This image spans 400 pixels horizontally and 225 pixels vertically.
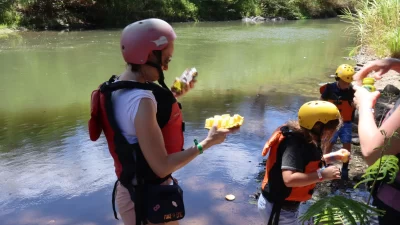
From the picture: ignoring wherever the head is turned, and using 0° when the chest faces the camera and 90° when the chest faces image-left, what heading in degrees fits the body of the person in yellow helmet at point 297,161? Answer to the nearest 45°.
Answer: approximately 270°

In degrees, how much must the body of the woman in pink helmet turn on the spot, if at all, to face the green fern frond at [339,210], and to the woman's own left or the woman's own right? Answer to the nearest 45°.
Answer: approximately 45° to the woman's own right

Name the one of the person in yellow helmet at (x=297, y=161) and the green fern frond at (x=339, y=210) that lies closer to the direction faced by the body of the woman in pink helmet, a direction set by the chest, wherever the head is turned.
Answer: the person in yellow helmet

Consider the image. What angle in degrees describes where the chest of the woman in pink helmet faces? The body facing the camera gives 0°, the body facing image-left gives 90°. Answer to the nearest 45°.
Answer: approximately 270°

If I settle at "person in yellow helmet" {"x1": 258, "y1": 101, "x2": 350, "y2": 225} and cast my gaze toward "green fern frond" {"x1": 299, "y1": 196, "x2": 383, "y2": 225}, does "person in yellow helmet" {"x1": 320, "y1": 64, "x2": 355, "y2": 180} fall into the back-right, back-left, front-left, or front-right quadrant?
back-left

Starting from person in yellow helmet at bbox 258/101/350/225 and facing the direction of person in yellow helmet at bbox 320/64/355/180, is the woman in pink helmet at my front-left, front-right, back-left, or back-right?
back-left

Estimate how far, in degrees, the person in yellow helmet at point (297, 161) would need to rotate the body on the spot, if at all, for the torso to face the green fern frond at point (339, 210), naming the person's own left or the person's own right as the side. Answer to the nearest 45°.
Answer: approximately 90° to the person's own right
